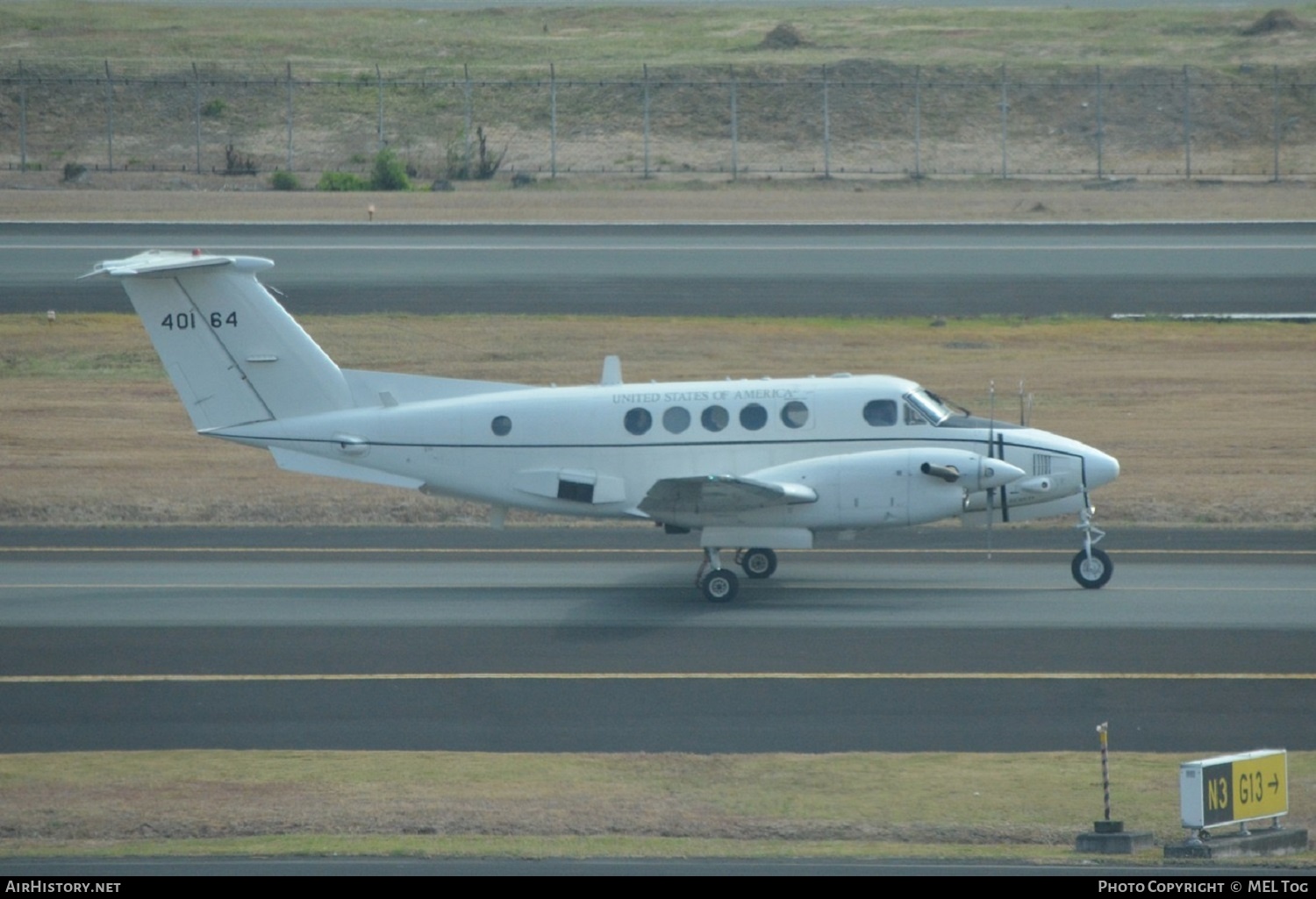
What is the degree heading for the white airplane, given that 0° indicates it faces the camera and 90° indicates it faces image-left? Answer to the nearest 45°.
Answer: approximately 270°
